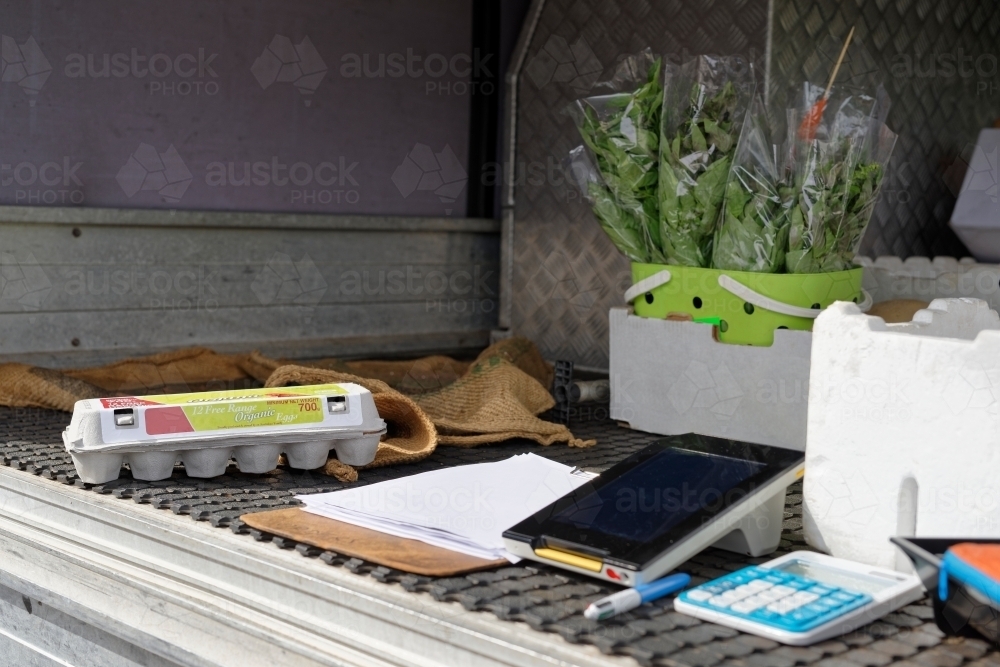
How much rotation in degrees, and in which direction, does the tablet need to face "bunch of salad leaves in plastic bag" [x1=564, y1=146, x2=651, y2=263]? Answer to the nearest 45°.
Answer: approximately 135° to its right

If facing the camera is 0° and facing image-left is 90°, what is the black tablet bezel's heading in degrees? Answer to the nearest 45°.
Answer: approximately 45°

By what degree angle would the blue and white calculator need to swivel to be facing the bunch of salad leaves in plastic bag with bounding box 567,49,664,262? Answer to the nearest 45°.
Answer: approximately 135° to its right

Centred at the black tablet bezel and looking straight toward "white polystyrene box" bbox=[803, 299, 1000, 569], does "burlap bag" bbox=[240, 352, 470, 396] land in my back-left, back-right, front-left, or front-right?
back-left

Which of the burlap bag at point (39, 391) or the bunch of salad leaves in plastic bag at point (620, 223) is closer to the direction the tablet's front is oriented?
the burlap bag

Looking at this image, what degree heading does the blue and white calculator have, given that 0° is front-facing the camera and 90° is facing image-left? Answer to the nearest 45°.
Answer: approximately 45°
